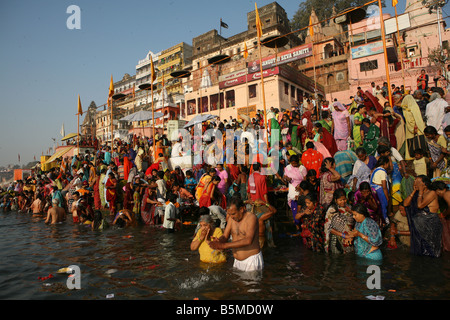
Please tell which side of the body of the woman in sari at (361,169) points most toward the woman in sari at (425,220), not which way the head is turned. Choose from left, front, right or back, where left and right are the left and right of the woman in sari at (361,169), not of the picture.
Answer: left

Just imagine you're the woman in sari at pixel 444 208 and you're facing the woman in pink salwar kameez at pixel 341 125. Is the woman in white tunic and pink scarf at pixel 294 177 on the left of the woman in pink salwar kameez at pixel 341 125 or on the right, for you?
left

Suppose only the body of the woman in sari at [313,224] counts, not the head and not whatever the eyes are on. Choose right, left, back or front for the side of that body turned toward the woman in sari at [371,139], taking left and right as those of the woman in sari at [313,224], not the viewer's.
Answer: back

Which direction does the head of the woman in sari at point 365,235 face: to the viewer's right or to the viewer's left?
to the viewer's left

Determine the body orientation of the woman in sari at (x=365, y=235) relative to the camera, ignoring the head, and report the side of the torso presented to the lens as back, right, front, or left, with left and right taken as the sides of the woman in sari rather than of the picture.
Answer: left

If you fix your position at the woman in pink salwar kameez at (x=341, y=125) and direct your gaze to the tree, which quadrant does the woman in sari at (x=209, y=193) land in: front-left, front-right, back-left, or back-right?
back-left

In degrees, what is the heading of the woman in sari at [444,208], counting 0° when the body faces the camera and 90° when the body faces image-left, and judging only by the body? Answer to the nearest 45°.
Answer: approximately 90°
